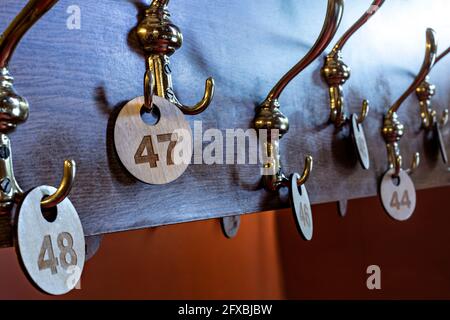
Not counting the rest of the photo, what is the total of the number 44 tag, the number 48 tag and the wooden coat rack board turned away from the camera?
0

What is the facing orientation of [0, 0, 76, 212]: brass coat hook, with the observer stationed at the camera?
facing the viewer and to the right of the viewer

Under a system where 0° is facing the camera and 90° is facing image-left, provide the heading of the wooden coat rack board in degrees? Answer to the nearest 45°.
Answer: approximately 315°

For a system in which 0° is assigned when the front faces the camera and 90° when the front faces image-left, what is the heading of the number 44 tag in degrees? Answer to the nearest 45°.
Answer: approximately 0°

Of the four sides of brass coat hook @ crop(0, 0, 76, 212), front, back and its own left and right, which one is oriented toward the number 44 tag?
left

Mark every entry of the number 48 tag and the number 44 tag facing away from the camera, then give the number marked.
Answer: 0

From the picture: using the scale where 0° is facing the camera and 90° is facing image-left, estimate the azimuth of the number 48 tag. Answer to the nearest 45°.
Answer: approximately 315°
